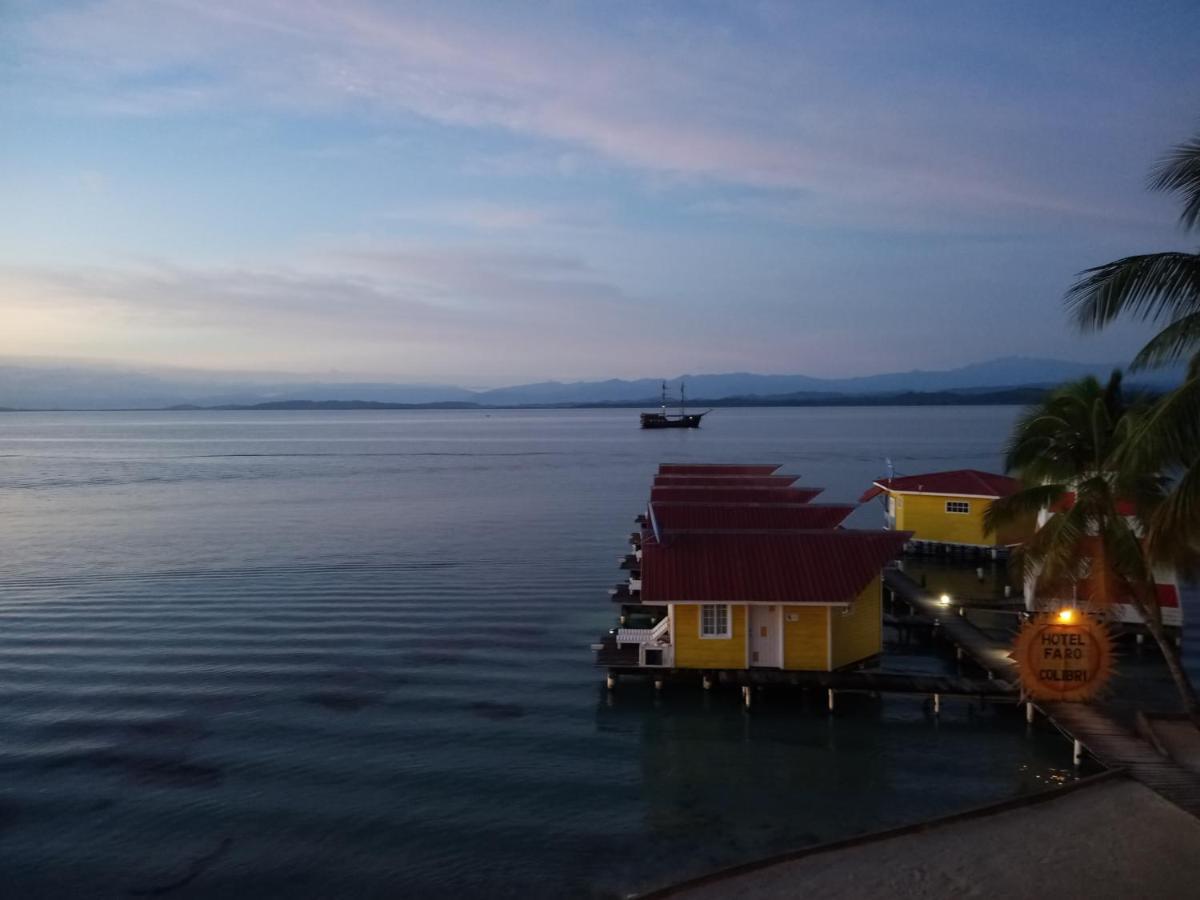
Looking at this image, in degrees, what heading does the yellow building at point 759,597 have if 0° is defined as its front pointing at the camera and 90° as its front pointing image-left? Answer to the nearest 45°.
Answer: approximately 0°

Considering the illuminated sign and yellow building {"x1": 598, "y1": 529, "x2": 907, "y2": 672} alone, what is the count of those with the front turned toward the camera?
2

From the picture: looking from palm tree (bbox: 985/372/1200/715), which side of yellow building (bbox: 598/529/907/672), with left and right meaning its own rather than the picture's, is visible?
left

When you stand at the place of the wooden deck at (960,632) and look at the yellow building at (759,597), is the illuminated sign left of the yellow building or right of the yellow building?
left

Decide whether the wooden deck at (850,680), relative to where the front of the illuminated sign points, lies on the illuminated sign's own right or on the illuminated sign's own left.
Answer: on the illuminated sign's own right

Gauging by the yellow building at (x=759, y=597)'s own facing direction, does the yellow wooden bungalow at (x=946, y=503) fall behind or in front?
behind

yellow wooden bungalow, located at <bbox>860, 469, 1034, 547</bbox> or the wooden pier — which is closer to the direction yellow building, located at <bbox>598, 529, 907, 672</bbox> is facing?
the wooden pier
